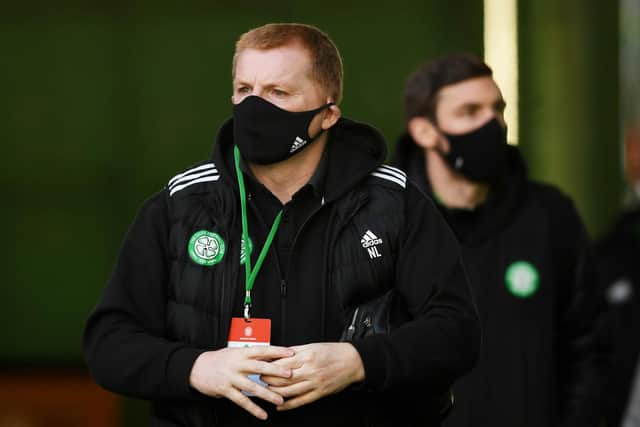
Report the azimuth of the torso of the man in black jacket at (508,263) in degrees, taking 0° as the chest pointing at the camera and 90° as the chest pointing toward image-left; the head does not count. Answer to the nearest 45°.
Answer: approximately 0°

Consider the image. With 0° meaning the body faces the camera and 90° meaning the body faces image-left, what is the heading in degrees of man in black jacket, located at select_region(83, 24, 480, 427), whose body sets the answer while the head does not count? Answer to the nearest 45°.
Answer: approximately 0°
